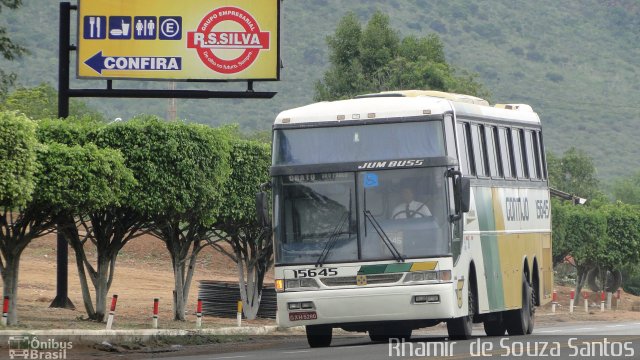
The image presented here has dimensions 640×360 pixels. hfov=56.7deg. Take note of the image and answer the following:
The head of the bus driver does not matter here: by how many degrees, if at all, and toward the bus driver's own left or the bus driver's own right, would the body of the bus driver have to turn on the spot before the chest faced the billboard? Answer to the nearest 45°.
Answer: approximately 135° to the bus driver's own right

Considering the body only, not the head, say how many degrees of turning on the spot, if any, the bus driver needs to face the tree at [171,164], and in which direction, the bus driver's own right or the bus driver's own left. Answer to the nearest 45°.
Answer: approximately 135° to the bus driver's own right
